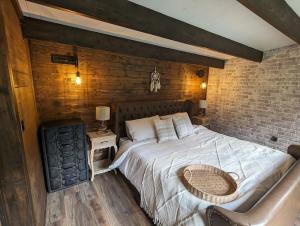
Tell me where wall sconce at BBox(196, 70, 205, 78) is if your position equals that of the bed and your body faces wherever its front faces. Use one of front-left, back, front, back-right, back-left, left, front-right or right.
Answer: back-left

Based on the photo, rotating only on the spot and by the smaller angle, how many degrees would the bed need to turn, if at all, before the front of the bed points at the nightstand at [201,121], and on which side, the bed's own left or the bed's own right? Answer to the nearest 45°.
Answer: approximately 135° to the bed's own left

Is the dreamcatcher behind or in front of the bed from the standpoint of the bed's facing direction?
behind

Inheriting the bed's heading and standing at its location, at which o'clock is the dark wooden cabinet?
The dark wooden cabinet is roughly at 4 o'clock from the bed.

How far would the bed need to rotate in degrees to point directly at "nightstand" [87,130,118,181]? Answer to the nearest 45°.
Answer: approximately 135° to its right

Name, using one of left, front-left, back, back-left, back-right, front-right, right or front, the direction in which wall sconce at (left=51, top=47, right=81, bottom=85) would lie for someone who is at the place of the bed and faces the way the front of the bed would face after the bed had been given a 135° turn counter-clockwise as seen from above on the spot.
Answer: left

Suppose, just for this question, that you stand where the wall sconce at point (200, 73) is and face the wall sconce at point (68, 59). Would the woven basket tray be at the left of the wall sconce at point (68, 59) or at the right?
left

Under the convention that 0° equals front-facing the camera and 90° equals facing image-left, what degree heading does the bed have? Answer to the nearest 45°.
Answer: approximately 315°
